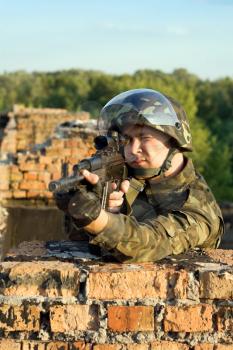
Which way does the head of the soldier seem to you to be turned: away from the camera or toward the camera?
toward the camera

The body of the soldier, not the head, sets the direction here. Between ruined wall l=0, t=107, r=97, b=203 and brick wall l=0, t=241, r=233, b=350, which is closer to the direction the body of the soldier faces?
the brick wall

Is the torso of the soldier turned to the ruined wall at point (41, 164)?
no

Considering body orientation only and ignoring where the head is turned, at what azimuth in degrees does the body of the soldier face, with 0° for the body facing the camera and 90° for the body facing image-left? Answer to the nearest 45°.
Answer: approximately 45°

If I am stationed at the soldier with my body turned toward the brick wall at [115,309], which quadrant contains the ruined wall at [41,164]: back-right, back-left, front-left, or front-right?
back-right
